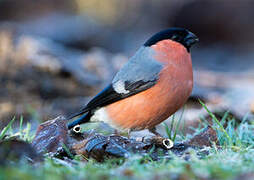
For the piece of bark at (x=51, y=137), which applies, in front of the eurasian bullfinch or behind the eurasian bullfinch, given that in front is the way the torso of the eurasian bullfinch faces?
behind

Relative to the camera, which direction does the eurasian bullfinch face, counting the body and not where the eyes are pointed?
to the viewer's right
